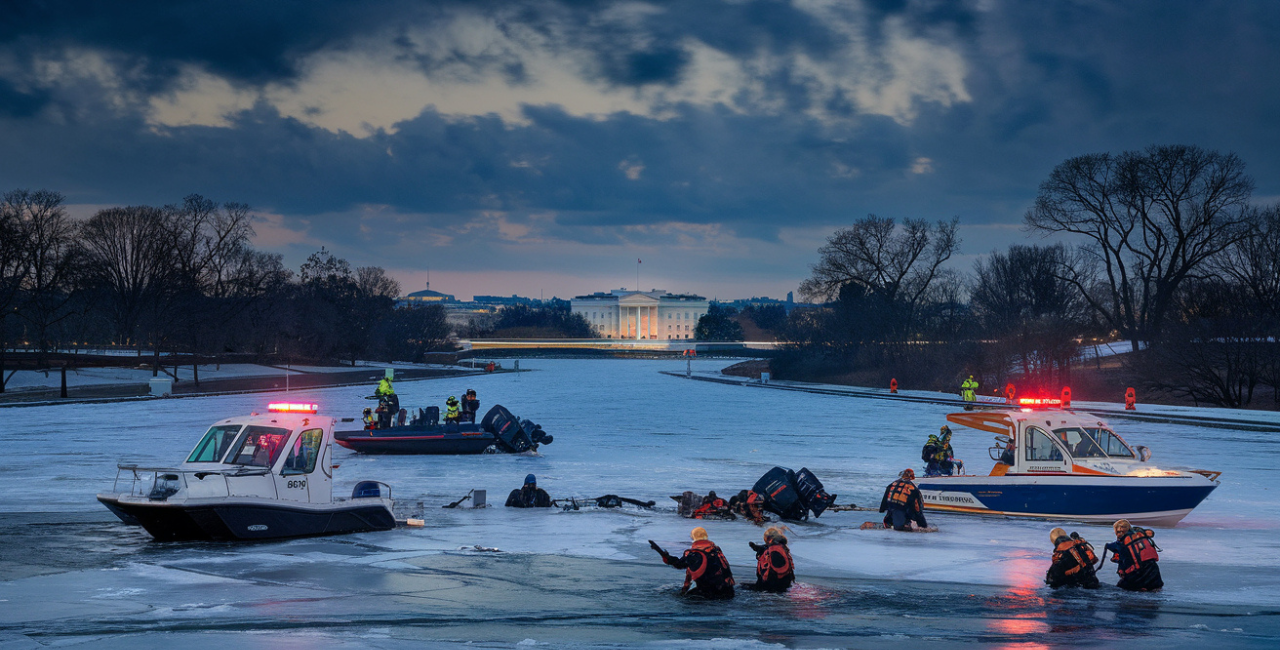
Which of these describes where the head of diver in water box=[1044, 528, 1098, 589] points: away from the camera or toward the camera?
away from the camera

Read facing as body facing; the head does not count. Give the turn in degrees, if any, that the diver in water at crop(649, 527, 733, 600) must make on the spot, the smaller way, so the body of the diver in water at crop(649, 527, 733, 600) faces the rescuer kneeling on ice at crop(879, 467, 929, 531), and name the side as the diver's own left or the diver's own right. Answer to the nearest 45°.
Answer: approximately 90° to the diver's own right

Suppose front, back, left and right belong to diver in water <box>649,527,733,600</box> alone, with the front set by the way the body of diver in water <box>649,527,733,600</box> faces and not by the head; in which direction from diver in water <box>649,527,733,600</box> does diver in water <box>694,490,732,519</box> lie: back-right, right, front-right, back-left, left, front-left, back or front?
front-right

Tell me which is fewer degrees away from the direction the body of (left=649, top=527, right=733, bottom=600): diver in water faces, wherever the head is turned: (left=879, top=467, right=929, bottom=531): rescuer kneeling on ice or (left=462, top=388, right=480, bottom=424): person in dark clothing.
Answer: the person in dark clothing

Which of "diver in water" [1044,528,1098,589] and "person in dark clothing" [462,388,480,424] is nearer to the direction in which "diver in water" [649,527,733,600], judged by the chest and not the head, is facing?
the person in dark clothing

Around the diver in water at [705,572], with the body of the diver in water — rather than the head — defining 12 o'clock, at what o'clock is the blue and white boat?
The blue and white boat is roughly at 3 o'clock from the diver in water.

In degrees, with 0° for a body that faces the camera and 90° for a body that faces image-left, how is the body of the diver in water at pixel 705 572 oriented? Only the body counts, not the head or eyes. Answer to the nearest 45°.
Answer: approximately 135°

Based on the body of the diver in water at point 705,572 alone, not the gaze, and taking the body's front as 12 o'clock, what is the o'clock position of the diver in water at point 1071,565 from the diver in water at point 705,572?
the diver in water at point 1071,565 is roughly at 4 o'clock from the diver in water at point 705,572.

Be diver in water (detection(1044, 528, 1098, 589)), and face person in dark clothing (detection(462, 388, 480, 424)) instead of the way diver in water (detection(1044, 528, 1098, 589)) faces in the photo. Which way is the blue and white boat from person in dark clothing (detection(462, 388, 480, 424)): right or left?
right
